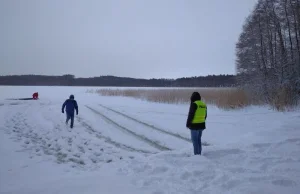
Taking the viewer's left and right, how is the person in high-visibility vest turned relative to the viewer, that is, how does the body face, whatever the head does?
facing away from the viewer and to the left of the viewer

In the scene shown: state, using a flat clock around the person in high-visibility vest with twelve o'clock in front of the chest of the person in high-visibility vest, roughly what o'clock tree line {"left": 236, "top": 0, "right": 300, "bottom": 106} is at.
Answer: The tree line is roughly at 2 o'clock from the person in high-visibility vest.
